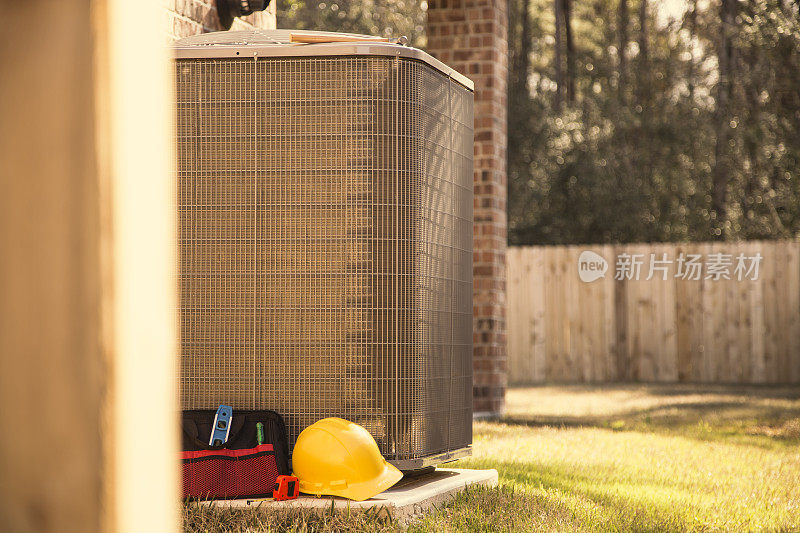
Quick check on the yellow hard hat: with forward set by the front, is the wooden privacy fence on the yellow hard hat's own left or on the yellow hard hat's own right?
on the yellow hard hat's own left

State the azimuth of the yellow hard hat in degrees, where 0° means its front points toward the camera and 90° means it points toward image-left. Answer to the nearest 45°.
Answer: approximately 315°
